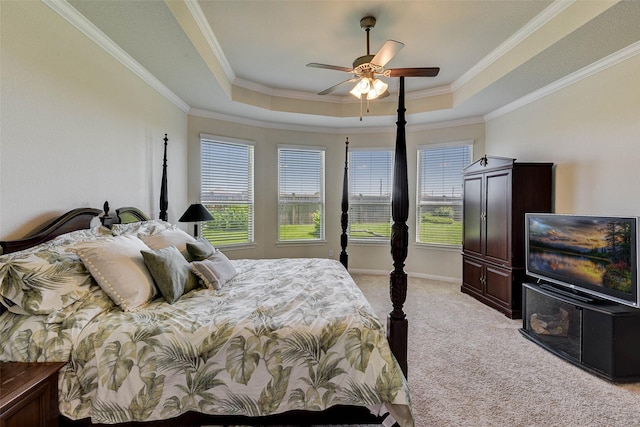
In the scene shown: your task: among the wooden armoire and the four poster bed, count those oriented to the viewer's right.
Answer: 1

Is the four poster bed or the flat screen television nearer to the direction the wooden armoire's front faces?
the four poster bed

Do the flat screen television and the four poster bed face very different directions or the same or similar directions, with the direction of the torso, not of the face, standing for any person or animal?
very different directions

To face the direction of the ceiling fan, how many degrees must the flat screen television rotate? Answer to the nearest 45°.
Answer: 0° — it already faces it

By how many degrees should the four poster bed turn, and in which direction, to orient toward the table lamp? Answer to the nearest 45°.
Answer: approximately 90° to its left

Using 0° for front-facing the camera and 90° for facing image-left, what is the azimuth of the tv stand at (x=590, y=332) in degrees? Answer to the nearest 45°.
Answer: approximately 45°

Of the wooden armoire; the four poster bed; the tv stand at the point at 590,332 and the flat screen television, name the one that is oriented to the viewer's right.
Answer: the four poster bed

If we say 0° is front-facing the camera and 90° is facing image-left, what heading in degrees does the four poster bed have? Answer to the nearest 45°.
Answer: approximately 270°
